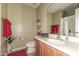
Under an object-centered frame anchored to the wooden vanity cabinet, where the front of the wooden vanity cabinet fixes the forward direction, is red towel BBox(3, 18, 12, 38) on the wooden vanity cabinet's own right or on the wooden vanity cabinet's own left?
on the wooden vanity cabinet's own right

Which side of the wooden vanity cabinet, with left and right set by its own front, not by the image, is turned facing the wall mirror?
back

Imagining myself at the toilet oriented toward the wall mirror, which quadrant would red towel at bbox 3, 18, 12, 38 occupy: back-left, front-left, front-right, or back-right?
back-right

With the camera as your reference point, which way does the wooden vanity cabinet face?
facing the viewer and to the left of the viewer
